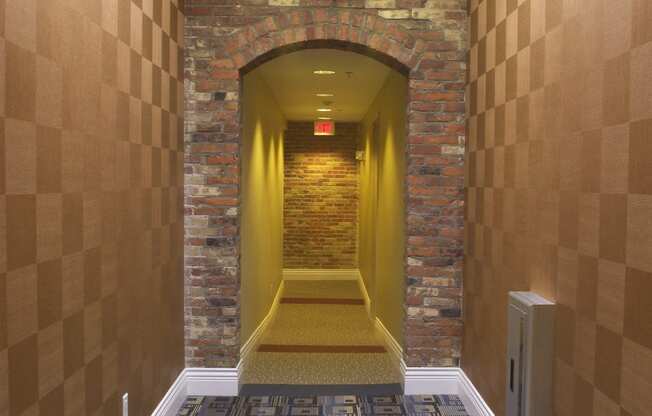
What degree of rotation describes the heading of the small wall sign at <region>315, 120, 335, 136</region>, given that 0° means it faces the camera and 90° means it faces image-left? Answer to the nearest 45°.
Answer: approximately 0°

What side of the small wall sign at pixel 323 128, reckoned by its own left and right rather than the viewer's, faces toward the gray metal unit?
front
